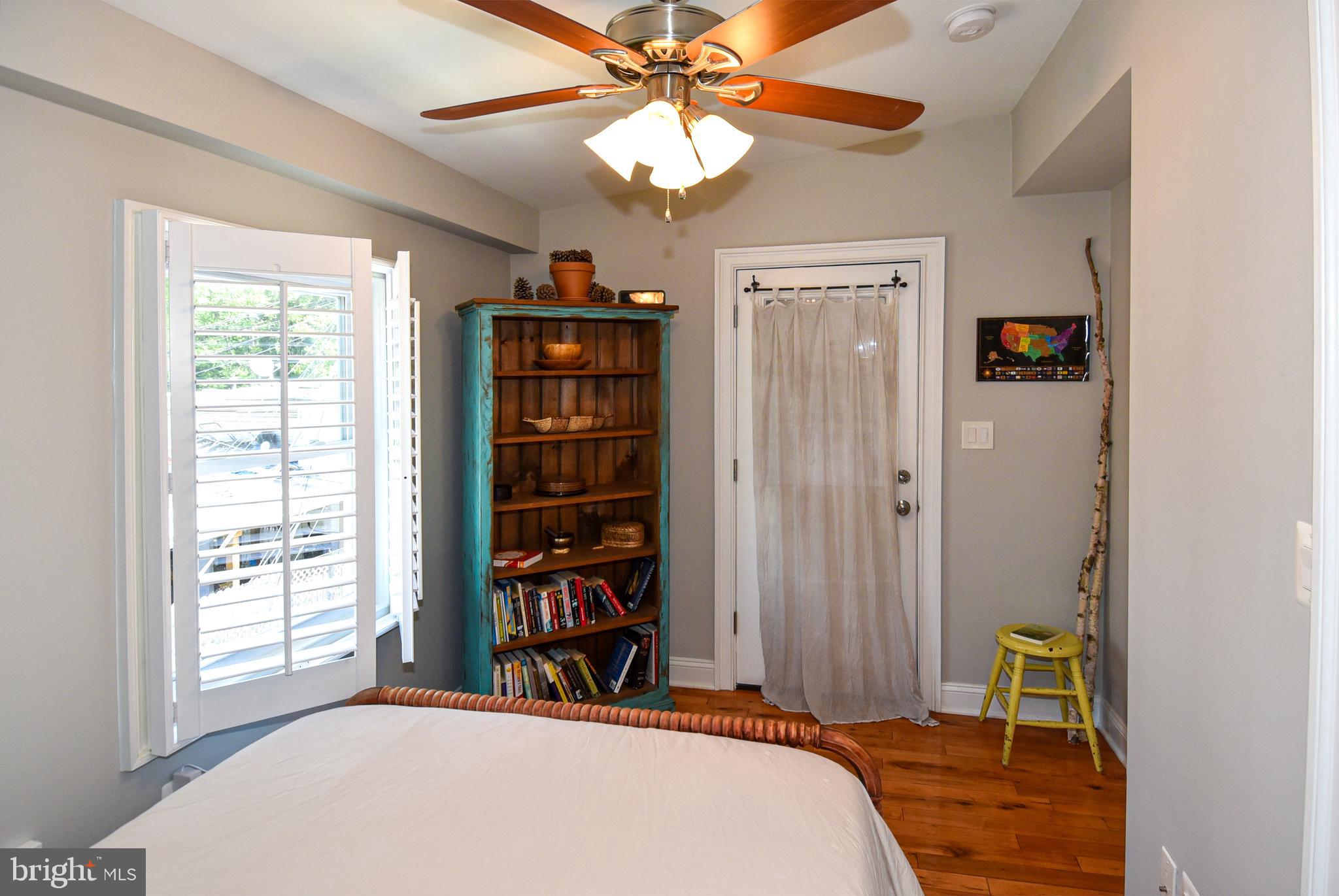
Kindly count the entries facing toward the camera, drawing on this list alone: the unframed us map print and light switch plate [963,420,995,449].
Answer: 2

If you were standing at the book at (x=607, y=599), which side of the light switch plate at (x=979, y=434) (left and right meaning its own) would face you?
right

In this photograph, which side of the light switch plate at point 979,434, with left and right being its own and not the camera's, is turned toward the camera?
front

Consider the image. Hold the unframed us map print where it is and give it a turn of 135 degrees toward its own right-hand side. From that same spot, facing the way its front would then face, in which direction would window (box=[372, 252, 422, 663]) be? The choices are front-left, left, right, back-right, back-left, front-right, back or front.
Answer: left

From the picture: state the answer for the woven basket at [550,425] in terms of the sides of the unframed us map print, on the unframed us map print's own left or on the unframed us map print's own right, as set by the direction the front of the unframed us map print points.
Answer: on the unframed us map print's own right

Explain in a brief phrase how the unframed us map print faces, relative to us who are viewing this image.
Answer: facing the viewer

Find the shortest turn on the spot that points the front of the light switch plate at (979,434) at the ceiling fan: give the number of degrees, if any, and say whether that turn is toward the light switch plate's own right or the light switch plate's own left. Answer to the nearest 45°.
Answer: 0° — it already faces it

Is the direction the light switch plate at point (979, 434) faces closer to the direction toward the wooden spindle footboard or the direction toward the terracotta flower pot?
the wooden spindle footboard

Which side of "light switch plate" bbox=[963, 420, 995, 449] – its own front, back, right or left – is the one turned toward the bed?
front

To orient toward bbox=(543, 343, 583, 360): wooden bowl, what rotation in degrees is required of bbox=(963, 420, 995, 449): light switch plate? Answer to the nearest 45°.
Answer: approximately 45° to its right

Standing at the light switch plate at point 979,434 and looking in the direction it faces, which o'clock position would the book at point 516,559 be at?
The book is roughly at 2 o'clock from the light switch plate.

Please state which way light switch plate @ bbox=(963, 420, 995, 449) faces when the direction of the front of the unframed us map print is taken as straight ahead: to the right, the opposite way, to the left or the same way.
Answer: the same way

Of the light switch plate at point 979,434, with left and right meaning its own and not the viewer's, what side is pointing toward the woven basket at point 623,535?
right
